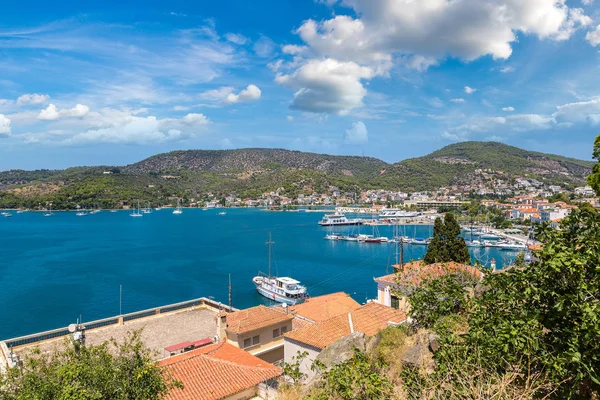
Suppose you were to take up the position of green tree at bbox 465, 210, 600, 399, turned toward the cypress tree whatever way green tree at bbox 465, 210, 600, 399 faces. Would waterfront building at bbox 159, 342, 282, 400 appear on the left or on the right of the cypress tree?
left

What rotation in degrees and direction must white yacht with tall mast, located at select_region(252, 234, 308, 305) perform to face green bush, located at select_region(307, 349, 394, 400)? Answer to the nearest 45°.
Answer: approximately 135° to its left

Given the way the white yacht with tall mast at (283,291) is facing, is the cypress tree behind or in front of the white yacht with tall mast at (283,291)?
behind

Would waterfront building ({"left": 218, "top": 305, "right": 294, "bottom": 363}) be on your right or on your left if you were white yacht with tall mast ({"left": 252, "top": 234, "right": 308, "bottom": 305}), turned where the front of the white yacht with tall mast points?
on your left

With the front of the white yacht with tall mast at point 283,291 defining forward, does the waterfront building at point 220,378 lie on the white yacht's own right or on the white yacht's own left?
on the white yacht's own left

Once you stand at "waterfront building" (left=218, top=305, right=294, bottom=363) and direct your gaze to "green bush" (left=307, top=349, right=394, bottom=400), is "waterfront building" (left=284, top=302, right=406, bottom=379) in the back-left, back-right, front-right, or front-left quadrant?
front-left

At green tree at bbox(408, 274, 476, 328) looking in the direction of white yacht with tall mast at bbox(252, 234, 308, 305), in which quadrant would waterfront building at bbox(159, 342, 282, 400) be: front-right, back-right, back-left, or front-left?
front-left

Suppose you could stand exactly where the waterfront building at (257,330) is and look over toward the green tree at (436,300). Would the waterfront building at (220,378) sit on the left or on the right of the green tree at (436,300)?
right

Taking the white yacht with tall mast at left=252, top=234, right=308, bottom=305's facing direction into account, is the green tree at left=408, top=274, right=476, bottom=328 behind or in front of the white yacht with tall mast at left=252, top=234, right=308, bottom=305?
behind

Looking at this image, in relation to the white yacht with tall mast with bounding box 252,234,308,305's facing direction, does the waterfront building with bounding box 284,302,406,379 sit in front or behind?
behind

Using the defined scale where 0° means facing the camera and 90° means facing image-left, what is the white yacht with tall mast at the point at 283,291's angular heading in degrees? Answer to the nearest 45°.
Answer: approximately 135°
